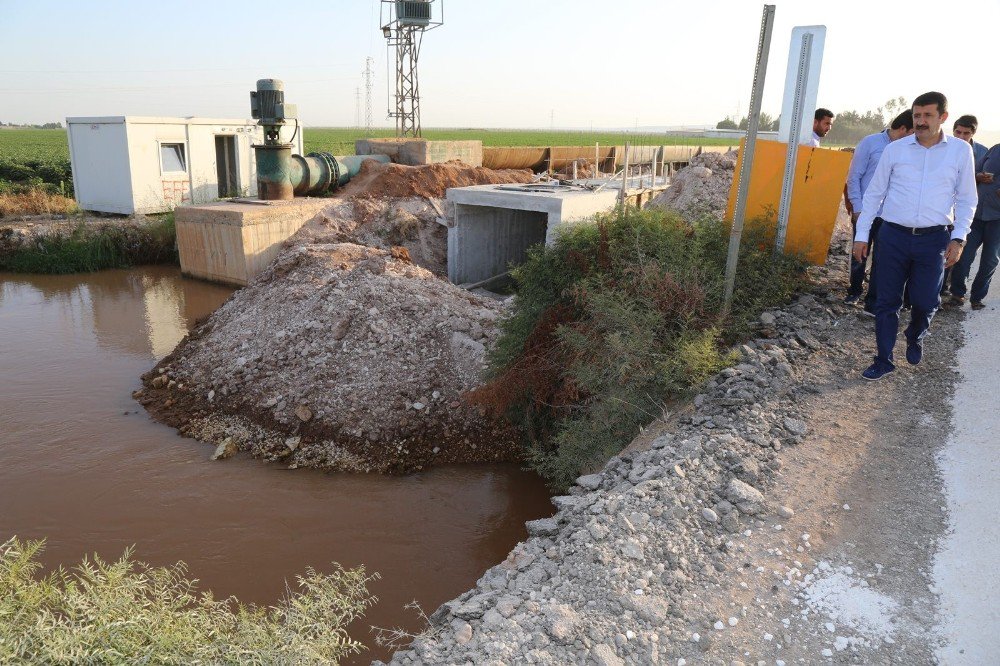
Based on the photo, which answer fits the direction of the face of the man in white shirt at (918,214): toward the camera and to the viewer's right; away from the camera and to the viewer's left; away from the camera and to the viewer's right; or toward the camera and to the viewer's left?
toward the camera and to the viewer's left

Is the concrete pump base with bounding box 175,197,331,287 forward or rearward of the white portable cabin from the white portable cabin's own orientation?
forward

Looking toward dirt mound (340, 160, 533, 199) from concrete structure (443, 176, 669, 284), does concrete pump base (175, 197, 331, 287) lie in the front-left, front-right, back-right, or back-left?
front-left

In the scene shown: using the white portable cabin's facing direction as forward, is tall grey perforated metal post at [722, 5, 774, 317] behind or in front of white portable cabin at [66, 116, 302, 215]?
in front

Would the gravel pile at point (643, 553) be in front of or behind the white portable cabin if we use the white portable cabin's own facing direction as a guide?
in front

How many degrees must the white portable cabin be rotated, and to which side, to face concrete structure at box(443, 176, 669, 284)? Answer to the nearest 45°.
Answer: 0° — it already faces it

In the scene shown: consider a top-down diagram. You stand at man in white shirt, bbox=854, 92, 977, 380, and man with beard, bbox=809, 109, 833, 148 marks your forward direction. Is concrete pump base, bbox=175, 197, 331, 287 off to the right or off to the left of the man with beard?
left

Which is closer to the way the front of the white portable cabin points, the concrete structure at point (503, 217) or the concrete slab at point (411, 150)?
the concrete structure

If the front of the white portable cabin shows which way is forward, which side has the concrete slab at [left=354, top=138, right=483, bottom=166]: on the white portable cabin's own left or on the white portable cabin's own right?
on the white portable cabin's own left
